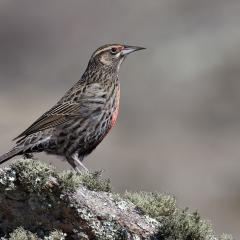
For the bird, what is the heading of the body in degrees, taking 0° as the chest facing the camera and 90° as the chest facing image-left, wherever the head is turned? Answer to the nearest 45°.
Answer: approximately 270°
